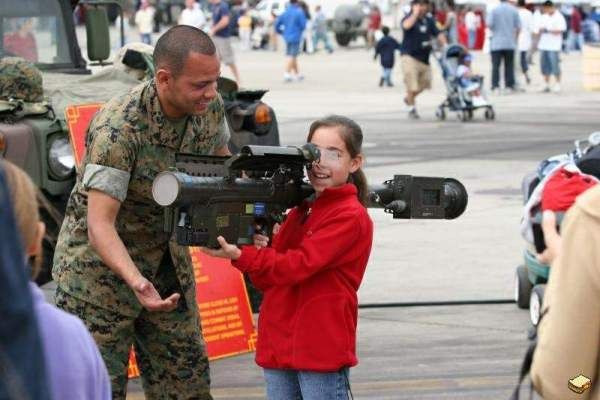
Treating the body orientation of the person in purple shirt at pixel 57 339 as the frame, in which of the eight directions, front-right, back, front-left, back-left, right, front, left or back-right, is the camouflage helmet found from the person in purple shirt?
front

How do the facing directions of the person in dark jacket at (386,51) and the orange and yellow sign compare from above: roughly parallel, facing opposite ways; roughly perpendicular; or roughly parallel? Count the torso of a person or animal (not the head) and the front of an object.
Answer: roughly parallel, facing opposite ways

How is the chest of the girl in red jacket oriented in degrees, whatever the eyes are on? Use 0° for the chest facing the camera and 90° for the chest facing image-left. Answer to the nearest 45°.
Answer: approximately 45°

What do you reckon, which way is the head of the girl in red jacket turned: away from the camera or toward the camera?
toward the camera

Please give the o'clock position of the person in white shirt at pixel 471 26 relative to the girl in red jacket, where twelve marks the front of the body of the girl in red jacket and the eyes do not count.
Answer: The person in white shirt is roughly at 5 o'clock from the girl in red jacket.

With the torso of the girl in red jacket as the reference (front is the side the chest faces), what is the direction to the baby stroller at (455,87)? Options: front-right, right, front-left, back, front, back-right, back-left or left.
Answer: back-right

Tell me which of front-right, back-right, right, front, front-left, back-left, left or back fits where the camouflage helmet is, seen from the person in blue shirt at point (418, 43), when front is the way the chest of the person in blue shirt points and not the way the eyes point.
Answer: front-right

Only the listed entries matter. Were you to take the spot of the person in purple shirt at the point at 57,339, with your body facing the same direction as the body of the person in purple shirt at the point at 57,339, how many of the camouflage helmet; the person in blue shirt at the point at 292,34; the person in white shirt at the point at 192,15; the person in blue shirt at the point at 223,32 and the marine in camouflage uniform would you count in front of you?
5

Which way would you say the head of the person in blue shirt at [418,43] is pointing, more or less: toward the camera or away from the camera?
toward the camera

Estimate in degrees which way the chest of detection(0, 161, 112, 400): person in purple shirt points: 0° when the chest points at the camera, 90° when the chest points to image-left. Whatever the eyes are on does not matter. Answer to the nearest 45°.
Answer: approximately 180°

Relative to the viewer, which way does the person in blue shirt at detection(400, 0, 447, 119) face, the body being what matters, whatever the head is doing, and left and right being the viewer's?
facing the viewer and to the right of the viewer

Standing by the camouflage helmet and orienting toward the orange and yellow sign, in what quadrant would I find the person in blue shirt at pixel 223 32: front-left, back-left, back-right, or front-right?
back-left

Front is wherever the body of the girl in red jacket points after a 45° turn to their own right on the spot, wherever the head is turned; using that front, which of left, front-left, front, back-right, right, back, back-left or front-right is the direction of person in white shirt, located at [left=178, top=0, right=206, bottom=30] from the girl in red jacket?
right

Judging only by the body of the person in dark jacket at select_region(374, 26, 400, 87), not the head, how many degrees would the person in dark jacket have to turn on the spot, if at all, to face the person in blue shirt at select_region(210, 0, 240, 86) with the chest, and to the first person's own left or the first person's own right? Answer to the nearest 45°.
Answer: approximately 135° to the first person's own left

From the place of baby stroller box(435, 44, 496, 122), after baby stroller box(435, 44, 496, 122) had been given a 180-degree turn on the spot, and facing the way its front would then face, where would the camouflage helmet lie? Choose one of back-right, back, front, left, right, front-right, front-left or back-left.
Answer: back-left
